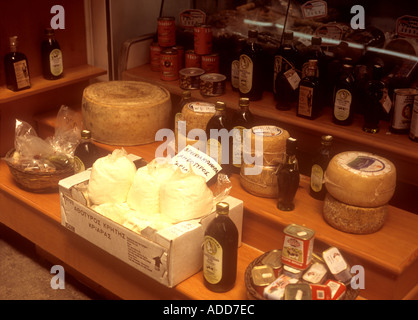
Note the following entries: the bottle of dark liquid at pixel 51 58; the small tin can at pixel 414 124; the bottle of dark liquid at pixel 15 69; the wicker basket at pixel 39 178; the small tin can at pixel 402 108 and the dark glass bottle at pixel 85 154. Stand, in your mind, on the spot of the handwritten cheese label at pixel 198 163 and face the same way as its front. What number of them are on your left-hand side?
2

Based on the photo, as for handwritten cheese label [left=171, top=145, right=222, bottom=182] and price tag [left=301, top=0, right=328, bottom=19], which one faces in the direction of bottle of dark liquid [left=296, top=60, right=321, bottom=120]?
price tag [left=301, top=0, right=328, bottom=19]

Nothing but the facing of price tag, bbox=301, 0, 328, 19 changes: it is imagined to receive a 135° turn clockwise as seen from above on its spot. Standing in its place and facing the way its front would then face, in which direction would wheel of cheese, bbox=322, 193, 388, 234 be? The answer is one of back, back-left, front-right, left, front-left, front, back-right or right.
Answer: back-left

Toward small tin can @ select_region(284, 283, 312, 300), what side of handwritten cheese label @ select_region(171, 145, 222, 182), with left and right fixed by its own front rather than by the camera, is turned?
front

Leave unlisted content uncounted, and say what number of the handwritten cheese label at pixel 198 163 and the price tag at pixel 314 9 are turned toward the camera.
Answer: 2

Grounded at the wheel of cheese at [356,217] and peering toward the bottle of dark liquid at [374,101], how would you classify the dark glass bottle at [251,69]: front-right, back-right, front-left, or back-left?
front-left

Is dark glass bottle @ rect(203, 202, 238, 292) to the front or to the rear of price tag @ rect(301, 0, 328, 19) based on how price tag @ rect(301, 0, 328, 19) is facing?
to the front

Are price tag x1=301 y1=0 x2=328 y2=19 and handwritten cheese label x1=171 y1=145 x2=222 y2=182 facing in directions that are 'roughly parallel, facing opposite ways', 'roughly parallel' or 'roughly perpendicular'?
roughly parallel

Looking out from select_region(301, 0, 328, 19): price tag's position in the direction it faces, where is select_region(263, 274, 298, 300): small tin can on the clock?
The small tin can is roughly at 12 o'clock from the price tag.

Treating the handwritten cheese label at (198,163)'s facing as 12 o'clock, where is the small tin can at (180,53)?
The small tin can is roughly at 6 o'clock from the handwritten cheese label.

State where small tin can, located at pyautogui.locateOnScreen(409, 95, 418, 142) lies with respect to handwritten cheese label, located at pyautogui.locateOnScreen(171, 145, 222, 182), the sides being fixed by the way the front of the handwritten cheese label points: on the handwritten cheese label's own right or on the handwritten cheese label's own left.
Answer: on the handwritten cheese label's own left

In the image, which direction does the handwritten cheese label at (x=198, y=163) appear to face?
toward the camera

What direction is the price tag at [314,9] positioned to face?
toward the camera

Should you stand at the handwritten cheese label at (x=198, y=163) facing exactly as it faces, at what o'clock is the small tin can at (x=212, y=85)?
The small tin can is roughly at 6 o'clock from the handwritten cheese label.

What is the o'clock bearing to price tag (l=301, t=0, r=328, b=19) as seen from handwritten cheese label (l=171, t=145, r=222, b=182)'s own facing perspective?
price tag (l=301, t=0, r=328, b=19) is roughly at 7 o'clock from handwritten cheese label (l=171, t=145, r=222, b=182).
